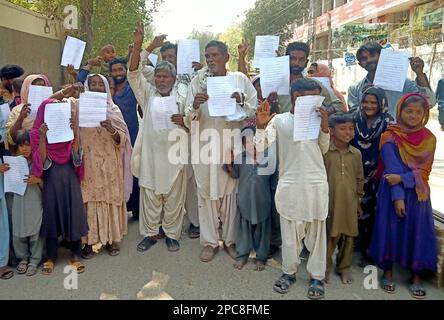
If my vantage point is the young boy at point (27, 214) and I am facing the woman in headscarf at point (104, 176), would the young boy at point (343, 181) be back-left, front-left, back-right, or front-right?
front-right

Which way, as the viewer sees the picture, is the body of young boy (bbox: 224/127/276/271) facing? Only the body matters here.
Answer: toward the camera

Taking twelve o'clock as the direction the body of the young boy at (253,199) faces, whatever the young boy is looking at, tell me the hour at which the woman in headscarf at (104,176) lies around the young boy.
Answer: The woman in headscarf is roughly at 3 o'clock from the young boy.

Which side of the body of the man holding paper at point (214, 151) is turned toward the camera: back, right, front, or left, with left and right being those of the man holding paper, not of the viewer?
front

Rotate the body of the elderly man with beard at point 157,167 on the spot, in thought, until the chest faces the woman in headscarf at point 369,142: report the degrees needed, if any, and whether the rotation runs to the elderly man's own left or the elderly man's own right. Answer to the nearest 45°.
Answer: approximately 90° to the elderly man's own left

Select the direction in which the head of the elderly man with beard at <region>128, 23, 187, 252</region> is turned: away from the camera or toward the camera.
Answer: toward the camera

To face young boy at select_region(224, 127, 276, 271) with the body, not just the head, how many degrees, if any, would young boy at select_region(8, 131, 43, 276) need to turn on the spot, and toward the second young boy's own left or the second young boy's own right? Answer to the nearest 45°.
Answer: approximately 90° to the second young boy's own left

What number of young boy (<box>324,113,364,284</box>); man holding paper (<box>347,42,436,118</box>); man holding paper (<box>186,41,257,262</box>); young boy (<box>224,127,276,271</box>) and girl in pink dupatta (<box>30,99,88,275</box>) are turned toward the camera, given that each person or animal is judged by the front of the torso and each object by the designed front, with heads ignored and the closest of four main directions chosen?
5

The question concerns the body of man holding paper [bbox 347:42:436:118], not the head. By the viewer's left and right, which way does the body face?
facing the viewer

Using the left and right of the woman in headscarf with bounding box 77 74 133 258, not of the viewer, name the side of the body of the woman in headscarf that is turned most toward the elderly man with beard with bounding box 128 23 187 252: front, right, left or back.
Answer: left

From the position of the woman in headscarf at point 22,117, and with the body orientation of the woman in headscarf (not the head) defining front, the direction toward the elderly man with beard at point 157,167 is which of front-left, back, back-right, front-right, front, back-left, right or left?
front-left

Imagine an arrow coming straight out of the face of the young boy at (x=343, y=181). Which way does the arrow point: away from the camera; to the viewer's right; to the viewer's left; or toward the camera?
toward the camera

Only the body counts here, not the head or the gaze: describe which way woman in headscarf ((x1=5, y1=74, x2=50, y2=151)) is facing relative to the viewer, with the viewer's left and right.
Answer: facing the viewer and to the right of the viewer

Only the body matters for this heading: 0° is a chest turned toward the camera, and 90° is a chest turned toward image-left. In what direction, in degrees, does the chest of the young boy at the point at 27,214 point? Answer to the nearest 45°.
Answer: approximately 0°

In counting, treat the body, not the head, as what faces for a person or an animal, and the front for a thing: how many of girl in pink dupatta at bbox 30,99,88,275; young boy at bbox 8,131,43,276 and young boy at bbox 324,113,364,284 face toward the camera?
3

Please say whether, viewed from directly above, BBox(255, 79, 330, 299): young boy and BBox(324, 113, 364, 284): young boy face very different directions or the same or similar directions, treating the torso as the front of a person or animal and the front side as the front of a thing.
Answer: same or similar directions

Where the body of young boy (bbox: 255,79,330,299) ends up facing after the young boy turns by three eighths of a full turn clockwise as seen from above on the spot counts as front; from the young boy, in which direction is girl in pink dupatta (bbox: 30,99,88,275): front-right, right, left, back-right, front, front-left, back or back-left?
front-left
